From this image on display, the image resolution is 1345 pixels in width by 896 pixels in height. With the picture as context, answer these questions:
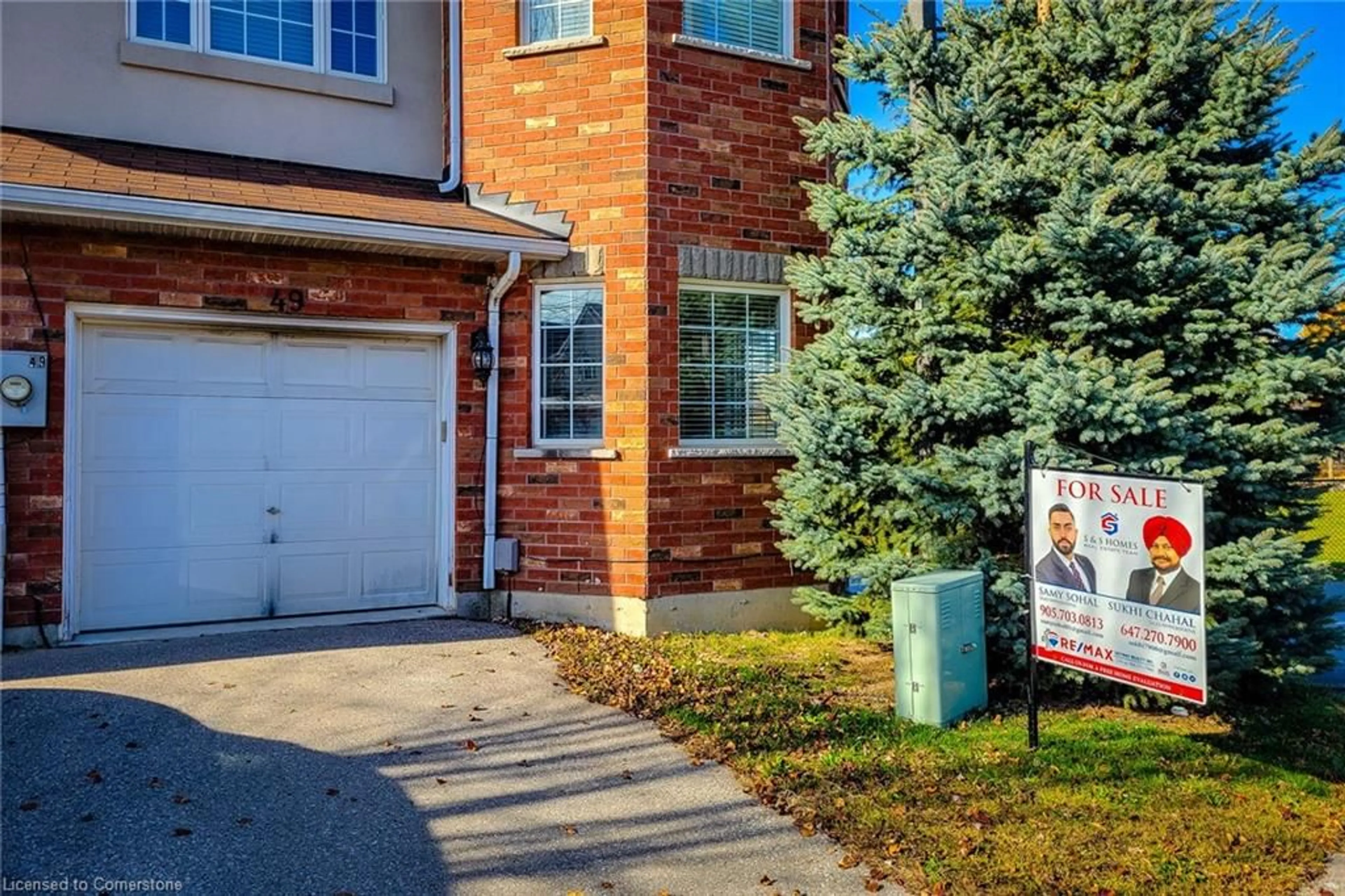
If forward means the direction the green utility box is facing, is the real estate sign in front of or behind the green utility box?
in front

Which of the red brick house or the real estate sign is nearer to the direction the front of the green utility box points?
the real estate sign

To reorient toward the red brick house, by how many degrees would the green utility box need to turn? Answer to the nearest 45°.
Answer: approximately 135° to its right

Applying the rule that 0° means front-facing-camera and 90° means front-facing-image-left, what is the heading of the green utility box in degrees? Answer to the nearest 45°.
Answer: approximately 315°
